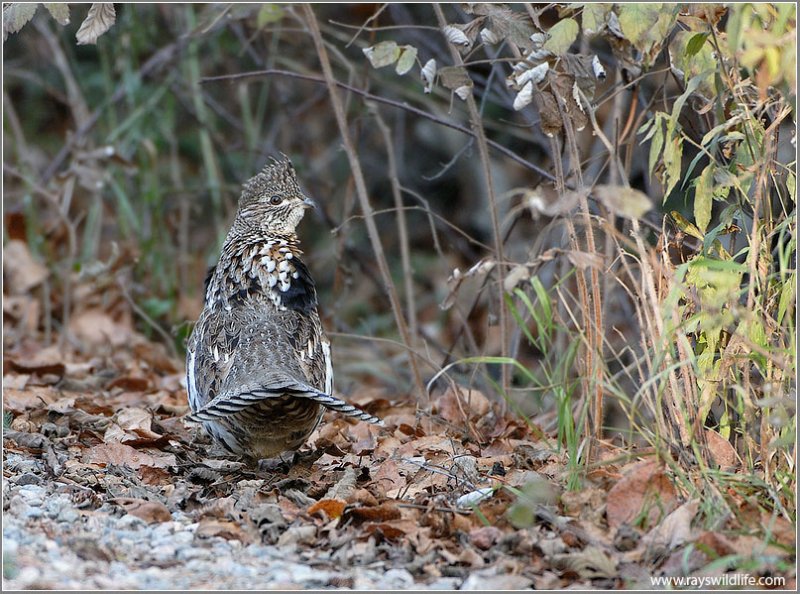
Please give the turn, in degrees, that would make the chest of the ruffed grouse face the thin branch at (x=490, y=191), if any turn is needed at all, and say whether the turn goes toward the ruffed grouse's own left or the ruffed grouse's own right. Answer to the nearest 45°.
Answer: approximately 90° to the ruffed grouse's own right

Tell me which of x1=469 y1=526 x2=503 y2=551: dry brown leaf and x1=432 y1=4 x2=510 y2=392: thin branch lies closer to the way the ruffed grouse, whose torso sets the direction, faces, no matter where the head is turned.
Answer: the thin branch

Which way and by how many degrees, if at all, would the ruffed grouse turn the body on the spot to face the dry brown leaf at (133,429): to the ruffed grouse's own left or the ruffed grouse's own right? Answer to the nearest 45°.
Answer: approximately 45° to the ruffed grouse's own left

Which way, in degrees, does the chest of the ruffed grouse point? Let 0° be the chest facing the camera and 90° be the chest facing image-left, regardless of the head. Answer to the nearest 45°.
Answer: approximately 180°

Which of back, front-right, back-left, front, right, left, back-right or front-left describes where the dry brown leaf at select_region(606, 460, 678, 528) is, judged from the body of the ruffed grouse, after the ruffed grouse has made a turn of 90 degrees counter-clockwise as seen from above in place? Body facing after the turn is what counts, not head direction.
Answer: back-left

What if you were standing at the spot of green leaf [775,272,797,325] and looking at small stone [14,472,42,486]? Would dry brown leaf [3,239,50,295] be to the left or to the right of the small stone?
right

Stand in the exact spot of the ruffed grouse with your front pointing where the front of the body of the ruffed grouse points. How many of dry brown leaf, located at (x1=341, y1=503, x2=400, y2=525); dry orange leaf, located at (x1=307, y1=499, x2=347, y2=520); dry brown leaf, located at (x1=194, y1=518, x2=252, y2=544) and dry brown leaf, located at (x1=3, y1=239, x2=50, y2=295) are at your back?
3

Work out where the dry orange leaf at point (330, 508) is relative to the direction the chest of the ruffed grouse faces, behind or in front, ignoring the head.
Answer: behind

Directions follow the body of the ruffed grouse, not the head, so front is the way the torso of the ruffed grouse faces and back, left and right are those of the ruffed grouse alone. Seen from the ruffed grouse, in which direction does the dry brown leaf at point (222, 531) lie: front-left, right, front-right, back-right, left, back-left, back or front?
back

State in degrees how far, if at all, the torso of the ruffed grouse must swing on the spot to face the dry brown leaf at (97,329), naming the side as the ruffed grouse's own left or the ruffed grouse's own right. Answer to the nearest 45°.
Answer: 0° — it already faces it

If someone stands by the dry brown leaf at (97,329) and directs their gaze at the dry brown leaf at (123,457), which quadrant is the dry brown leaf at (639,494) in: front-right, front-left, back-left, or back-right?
front-left

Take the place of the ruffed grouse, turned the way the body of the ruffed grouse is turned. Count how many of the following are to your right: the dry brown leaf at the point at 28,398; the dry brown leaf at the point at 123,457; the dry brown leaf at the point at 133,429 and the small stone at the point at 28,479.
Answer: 0

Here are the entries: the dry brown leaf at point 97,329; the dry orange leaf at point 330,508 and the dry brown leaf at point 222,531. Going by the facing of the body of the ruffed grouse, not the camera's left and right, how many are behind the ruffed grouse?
2

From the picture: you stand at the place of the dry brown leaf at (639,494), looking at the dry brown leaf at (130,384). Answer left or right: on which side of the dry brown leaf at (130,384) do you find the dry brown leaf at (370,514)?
left
